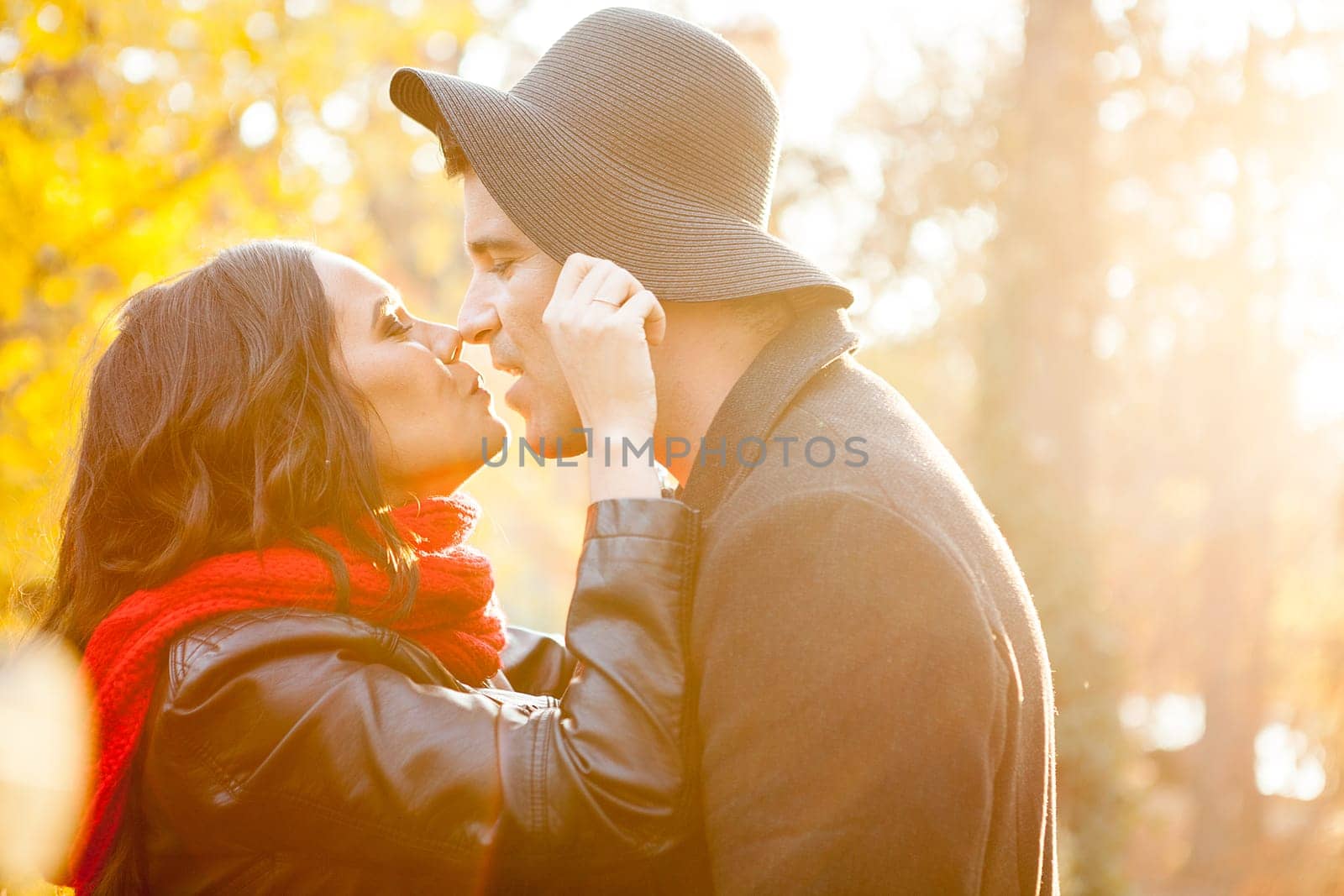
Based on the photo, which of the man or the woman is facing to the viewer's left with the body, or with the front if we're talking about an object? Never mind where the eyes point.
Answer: the man

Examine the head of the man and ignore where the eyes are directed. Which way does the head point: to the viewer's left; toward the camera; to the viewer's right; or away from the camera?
to the viewer's left

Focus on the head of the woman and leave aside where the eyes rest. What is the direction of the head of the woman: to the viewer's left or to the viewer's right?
to the viewer's right

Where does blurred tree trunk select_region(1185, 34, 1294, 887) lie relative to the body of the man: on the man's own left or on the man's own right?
on the man's own right

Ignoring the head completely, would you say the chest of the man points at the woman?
yes

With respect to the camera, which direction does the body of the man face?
to the viewer's left

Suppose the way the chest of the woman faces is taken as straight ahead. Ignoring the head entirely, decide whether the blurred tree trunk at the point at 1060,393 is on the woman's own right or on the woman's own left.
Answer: on the woman's own left

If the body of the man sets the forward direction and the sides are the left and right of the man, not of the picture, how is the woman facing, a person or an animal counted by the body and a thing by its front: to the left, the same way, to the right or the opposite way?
the opposite way

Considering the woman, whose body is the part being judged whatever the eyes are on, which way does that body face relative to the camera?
to the viewer's right

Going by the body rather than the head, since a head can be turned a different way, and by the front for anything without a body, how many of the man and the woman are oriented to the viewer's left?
1

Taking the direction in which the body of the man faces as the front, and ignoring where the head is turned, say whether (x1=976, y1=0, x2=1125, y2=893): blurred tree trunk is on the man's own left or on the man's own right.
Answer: on the man's own right
